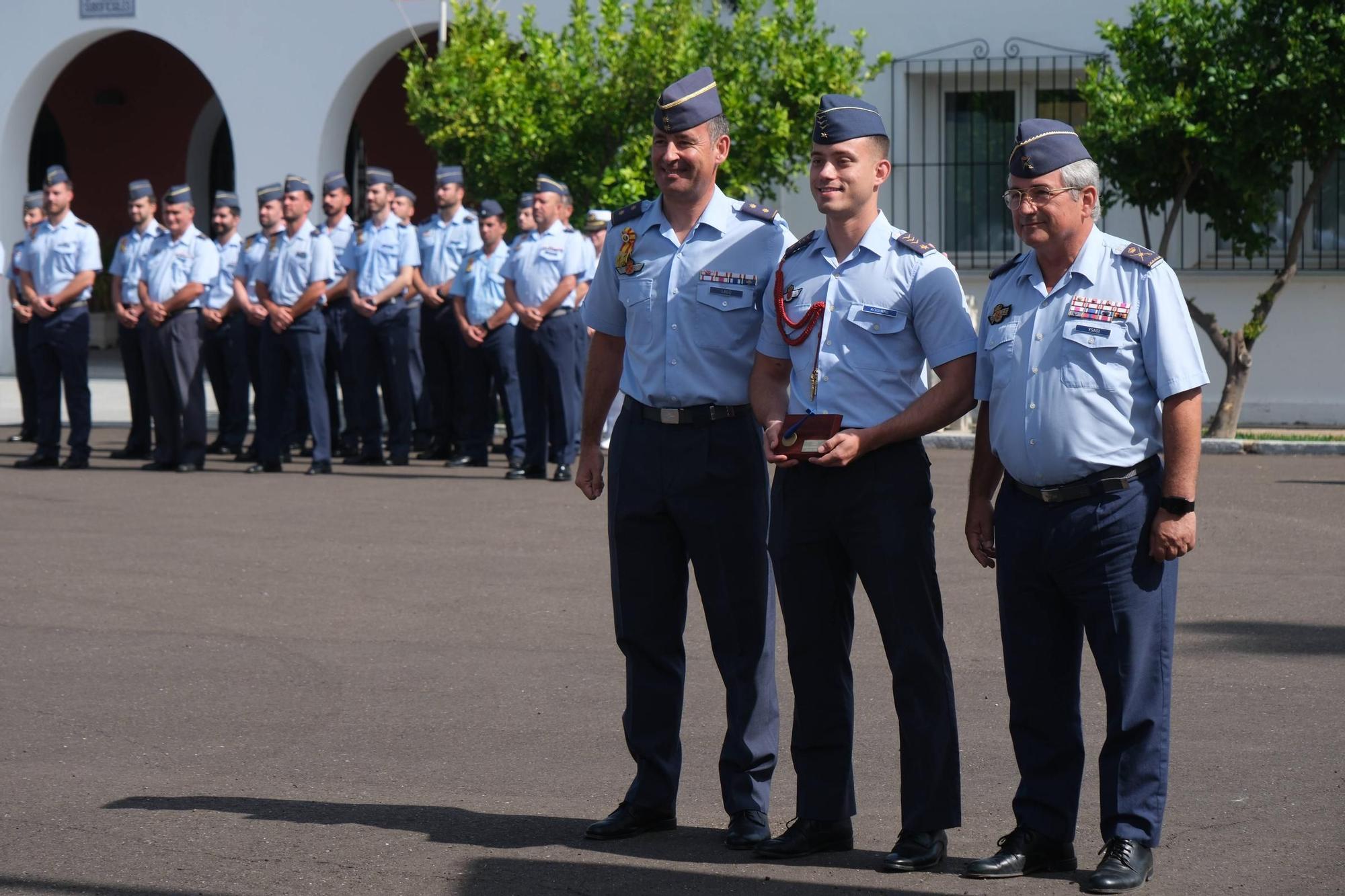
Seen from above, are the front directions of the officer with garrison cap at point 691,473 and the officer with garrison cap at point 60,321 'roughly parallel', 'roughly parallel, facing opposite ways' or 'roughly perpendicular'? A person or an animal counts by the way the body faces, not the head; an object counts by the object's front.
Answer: roughly parallel

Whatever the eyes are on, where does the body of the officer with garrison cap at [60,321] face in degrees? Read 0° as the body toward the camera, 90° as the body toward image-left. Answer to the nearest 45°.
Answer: approximately 45°

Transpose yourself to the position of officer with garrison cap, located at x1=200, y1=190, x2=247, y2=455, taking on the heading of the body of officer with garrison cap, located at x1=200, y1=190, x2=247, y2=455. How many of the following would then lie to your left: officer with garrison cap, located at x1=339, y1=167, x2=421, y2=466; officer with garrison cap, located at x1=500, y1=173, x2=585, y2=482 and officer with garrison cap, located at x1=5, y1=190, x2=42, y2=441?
2

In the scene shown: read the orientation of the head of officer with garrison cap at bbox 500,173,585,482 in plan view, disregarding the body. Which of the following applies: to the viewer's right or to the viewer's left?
to the viewer's left

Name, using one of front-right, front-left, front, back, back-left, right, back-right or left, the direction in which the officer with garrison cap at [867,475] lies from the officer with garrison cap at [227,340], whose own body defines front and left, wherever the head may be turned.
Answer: front-left

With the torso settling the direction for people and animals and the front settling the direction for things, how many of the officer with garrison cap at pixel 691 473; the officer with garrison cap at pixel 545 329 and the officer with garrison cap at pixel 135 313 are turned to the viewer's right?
0

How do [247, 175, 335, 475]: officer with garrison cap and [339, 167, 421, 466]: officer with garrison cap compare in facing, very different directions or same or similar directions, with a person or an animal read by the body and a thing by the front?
same or similar directions

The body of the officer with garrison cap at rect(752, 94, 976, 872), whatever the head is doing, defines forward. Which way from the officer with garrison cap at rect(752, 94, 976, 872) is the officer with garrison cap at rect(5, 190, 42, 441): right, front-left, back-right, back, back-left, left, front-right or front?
right

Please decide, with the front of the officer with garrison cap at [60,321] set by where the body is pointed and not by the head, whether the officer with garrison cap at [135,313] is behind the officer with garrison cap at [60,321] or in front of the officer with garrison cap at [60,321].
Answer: behind

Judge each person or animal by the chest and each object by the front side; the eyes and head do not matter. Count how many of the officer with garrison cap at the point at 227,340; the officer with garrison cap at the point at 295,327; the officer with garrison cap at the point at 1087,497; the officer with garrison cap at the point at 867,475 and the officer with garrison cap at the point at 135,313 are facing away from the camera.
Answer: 0

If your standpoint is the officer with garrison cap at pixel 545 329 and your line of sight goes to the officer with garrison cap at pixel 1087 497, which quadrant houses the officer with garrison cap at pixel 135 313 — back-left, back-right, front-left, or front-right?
back-right

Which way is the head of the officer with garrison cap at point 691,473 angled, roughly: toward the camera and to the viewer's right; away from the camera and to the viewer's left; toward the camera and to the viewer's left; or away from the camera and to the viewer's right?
toward the camera and to the viewer's left

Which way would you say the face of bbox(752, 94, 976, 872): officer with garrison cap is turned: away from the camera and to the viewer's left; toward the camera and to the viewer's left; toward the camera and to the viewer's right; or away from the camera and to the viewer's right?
toward the camera and to the viewer's left

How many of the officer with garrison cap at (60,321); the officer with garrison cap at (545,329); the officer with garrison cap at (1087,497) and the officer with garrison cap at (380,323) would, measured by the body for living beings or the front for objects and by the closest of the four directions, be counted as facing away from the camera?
0

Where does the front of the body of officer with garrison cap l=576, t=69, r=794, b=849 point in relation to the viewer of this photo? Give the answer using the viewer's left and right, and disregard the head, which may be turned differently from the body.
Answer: facing the viewer and to the left of the viewer
